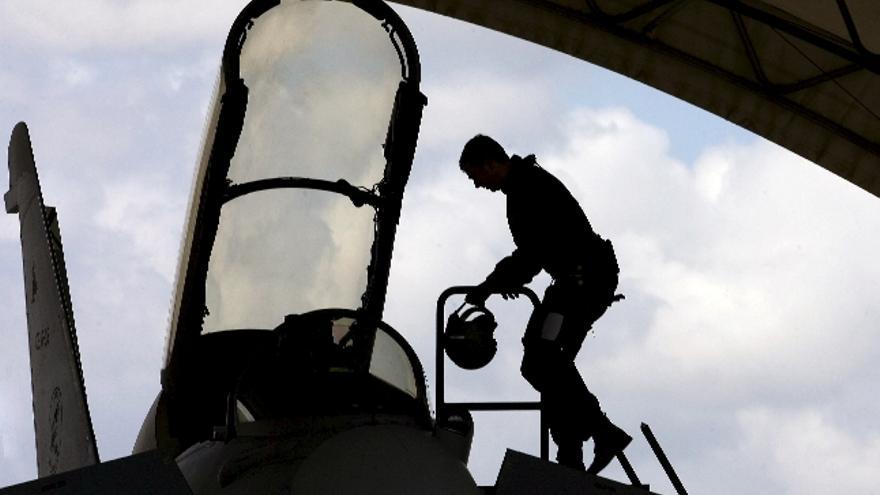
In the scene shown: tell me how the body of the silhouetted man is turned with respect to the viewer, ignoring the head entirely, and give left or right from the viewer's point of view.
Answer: facing to the left of the viewer

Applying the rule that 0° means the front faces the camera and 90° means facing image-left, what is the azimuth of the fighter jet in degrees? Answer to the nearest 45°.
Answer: approximately 315°

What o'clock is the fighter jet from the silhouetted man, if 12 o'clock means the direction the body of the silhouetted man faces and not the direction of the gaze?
The fighter jet is roughly at 1 o'clock from the silhouetted man.

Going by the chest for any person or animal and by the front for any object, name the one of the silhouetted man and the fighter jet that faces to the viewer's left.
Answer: the silhouetted man

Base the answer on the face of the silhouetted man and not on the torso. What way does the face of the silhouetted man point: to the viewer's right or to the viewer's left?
to the viewer's left

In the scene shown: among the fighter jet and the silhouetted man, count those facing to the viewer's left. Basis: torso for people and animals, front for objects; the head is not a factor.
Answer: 1
